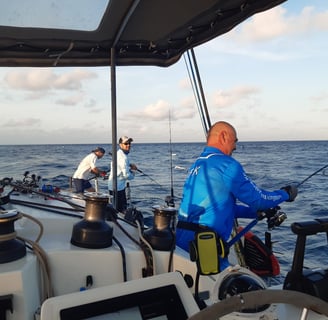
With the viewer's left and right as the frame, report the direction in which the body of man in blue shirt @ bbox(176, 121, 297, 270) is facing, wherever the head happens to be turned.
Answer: facing away from the viewer and to the right of the viewer

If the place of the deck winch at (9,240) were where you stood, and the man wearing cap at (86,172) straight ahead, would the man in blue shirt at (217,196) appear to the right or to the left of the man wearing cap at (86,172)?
right

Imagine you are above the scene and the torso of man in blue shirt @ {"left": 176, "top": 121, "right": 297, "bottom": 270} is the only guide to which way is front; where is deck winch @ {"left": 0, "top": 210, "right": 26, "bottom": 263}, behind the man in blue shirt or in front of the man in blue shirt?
behind

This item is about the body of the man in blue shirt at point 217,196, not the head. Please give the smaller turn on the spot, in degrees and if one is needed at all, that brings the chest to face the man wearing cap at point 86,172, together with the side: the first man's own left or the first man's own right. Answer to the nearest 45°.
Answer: approximately 90° to the first man's own left

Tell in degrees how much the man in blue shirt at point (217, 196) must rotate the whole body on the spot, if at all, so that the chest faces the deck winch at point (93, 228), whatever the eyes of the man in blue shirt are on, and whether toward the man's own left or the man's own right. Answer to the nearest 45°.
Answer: approximately 180°
